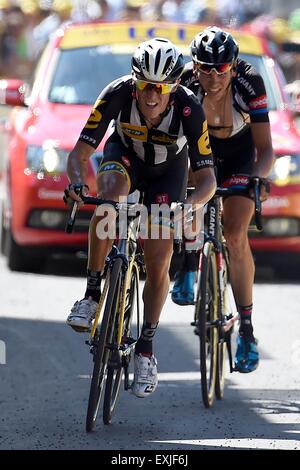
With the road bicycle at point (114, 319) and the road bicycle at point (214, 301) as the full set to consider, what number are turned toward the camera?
2

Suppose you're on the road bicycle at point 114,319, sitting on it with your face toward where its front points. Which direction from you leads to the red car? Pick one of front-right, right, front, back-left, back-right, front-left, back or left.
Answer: back

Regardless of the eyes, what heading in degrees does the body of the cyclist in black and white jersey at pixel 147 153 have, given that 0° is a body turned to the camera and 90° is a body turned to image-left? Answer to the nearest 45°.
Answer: approximately 0°

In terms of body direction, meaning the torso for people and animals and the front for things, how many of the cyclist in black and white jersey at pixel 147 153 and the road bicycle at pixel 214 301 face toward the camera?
2

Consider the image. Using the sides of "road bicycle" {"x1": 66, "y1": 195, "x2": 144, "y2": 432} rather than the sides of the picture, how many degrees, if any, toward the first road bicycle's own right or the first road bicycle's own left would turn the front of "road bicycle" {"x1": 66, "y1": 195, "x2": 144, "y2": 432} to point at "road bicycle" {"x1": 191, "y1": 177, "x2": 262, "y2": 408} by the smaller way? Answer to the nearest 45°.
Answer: approximately 135° to the first road bicycle's own left

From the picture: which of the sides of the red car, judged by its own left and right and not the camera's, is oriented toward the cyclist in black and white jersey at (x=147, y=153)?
front
